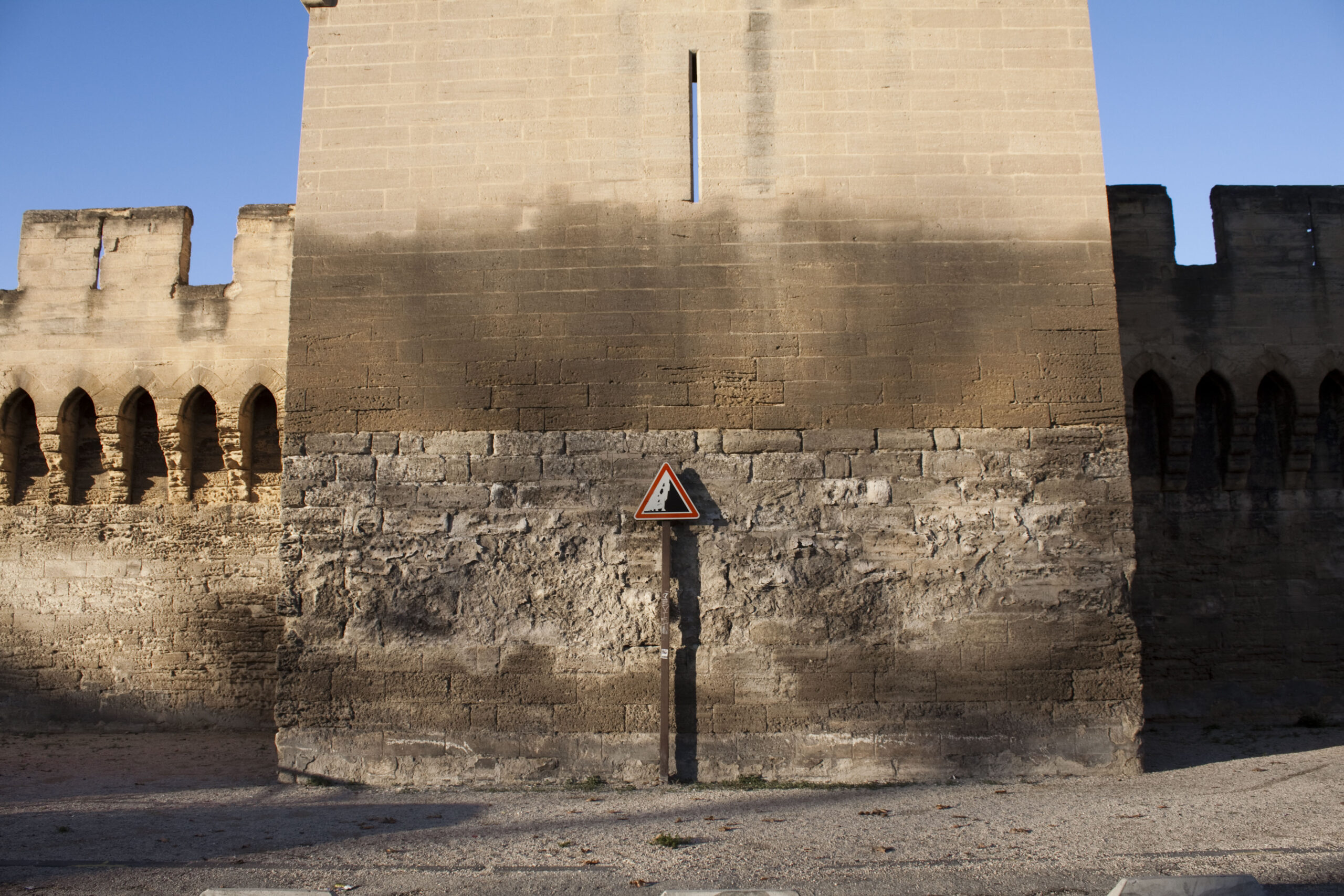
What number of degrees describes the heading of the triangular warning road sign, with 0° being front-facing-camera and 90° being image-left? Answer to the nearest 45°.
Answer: approximately 0°

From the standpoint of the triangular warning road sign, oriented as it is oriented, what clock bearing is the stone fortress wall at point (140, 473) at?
The stone fortress wall is roughly at 4 o'clock from the triangular warning road sign.

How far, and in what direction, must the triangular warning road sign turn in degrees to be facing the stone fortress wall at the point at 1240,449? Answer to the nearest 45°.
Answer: approximately 135° to its left

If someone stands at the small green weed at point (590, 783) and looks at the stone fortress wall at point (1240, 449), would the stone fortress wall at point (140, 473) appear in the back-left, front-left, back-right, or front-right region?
back-left
